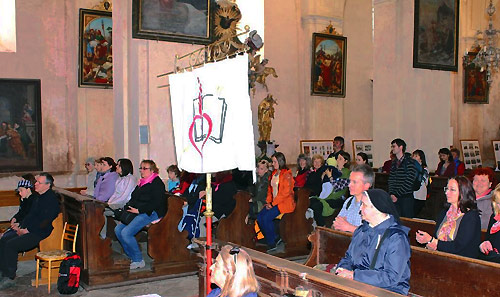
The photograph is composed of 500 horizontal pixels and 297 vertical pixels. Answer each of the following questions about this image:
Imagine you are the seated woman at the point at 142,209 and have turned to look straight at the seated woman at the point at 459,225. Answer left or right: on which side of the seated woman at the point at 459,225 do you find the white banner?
right

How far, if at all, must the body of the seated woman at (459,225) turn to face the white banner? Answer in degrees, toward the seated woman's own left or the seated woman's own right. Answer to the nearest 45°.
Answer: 0° — they already face it

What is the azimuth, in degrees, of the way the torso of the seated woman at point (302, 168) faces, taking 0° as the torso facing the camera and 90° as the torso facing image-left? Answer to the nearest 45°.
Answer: approximately 45°

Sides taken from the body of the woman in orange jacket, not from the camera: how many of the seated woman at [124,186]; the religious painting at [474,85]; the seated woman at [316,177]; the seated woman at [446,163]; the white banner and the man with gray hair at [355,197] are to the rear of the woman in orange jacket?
3

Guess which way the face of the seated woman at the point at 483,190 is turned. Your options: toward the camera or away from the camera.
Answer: toward the camera

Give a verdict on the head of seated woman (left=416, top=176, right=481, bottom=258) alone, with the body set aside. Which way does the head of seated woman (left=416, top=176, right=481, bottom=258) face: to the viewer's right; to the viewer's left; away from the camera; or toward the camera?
to the viewer's left

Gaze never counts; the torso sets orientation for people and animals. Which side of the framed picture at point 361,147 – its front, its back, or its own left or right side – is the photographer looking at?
front

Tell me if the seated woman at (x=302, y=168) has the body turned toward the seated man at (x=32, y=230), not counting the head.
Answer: yes

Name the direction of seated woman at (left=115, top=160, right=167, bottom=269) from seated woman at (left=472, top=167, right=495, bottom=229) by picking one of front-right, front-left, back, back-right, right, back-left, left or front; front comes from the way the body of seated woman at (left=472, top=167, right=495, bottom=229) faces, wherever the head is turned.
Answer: front-right

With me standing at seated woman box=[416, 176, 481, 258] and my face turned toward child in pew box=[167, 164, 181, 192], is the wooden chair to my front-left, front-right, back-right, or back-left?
front-left

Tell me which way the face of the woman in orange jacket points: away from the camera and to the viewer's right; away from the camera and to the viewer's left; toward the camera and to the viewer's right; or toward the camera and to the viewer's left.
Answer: toward the camera and to the viewer's left

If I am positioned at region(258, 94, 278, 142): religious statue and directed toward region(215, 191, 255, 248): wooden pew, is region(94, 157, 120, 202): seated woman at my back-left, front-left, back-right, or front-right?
front-right

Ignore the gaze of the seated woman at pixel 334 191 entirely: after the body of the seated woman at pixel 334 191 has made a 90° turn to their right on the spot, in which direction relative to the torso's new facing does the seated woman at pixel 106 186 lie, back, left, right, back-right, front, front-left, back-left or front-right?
left

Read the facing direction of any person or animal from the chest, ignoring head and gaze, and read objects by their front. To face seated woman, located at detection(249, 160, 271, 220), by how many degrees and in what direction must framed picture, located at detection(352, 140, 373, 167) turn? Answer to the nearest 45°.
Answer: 0° — it already faces them

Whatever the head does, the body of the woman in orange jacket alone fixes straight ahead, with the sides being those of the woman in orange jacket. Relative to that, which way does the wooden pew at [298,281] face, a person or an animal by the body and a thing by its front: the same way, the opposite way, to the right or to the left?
the same way

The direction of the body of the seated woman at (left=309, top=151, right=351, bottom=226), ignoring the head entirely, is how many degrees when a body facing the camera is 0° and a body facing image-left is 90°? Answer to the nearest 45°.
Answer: approximately 90°

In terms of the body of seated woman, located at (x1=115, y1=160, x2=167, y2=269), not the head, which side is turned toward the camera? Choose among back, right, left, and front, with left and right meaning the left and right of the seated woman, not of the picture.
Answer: left

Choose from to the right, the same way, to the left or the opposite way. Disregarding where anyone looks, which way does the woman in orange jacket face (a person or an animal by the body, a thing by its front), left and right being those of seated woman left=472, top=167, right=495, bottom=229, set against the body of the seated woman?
the same way
